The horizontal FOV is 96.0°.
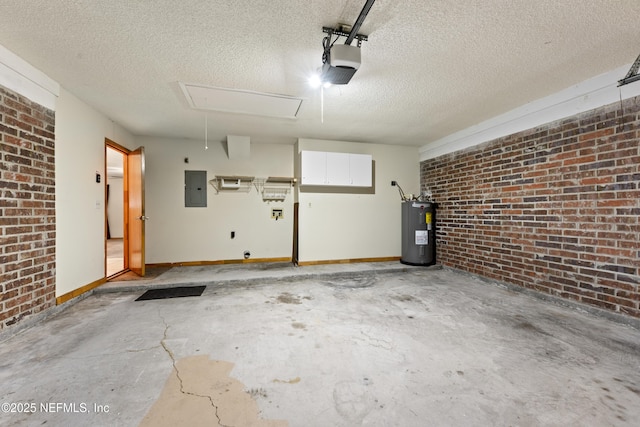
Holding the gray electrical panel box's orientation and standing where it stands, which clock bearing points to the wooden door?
The wooden door is roughly at 2 o'clock from the gray electrical panel box.

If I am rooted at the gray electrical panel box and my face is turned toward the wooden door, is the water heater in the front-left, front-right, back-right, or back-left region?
back-left

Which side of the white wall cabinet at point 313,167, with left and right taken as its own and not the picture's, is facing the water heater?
left

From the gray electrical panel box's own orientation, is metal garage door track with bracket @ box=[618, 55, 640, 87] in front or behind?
in front

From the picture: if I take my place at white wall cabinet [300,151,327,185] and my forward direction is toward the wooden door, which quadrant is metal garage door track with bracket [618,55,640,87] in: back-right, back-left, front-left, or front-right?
back-left

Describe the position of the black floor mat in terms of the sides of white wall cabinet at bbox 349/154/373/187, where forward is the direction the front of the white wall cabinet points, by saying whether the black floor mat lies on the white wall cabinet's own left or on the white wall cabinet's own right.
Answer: on the white wall cabinet's own right

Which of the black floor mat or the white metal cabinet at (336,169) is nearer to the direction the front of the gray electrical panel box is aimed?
the black floor mat

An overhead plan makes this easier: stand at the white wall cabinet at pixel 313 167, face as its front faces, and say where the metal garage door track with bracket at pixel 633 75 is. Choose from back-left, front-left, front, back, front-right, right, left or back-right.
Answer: front-left

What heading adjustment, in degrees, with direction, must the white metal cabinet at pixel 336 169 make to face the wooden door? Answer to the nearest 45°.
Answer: approximately 90° to its right
